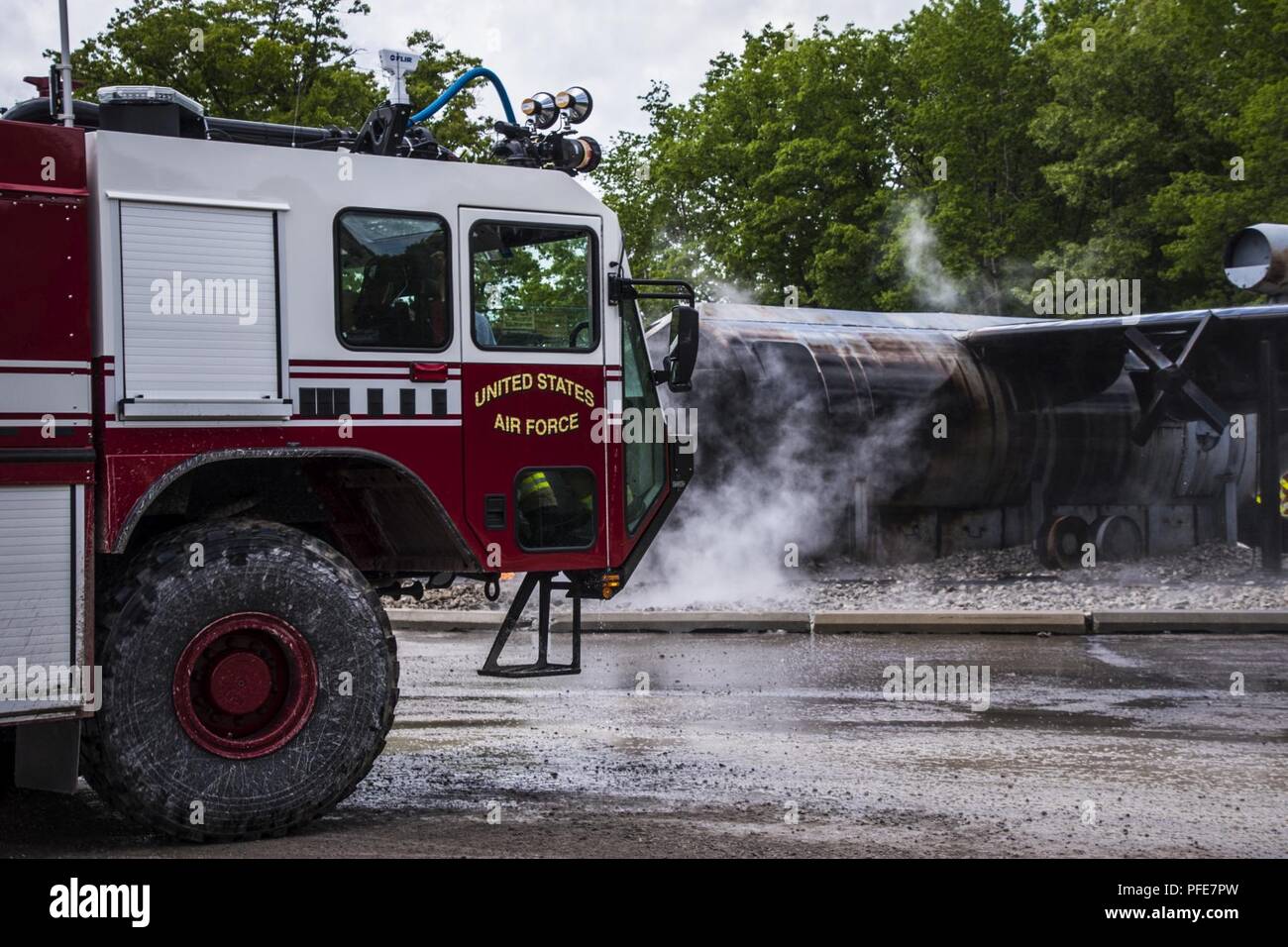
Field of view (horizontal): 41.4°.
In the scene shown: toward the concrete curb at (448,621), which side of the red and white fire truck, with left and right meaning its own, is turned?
left

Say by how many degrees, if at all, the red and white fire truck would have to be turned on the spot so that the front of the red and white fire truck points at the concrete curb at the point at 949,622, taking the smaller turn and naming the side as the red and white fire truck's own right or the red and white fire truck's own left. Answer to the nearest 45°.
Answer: approximately 45° to the red and white fire truck's own left

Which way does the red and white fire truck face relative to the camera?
to the viewer's right

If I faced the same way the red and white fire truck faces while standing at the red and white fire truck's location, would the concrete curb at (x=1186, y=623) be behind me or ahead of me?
ahead

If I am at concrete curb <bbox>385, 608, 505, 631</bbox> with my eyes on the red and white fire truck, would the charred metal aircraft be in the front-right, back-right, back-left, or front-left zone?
back-left

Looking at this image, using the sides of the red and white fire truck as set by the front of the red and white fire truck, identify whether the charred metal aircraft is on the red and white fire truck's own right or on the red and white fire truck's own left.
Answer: on the red and white fire truck's own left
